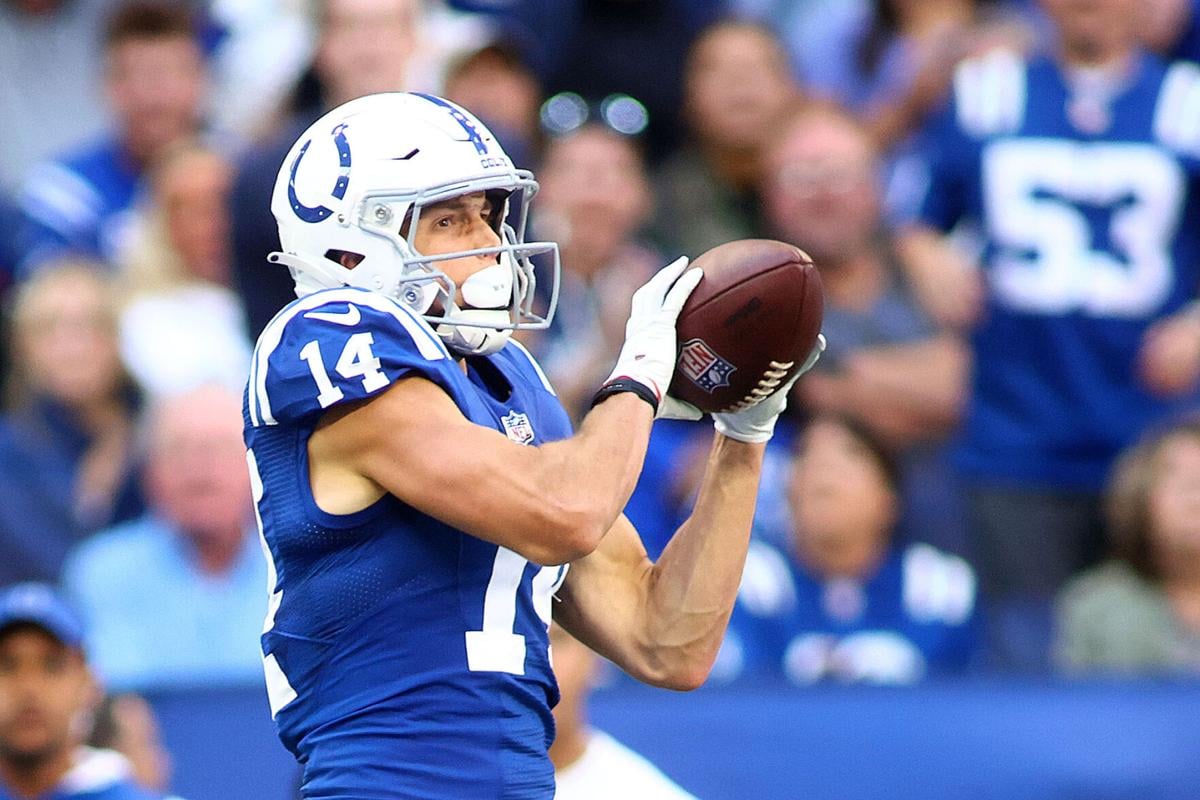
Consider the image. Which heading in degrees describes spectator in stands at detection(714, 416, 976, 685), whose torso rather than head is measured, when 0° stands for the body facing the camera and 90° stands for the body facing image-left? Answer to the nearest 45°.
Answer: approximately 0°

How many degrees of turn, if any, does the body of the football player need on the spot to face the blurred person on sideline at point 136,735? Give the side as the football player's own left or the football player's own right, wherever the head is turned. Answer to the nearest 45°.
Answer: approximately 135° to the football player's own left

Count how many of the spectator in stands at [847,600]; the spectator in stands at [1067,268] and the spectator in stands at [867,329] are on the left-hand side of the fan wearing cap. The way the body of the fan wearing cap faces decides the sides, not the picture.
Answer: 3

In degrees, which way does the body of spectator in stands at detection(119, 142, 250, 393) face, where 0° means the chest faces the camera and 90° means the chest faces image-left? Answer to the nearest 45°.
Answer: approximately 315°

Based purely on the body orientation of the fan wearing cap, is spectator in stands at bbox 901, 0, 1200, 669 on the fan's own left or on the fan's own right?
on the fan's own left

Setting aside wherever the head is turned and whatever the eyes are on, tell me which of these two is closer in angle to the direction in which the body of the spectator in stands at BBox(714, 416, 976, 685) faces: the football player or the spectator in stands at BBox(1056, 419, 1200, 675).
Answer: the football player
